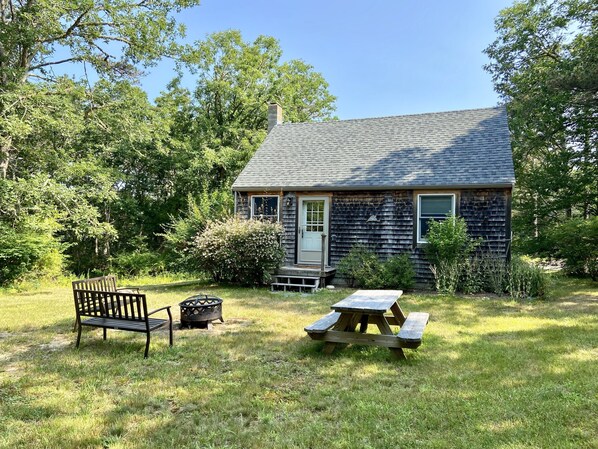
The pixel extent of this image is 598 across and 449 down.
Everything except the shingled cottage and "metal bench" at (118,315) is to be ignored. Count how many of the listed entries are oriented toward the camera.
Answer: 1

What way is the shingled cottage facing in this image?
toward the camera

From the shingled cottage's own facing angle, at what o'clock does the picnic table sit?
The picnic table is roughly at 12 o'clock from the shingled cottage.

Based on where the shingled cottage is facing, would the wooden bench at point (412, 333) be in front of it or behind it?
in front

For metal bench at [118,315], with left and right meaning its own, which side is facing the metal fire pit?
front

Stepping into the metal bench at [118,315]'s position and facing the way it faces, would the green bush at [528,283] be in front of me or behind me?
in front

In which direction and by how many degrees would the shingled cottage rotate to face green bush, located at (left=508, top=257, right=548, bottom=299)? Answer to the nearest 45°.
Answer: approximately 45° to its left
